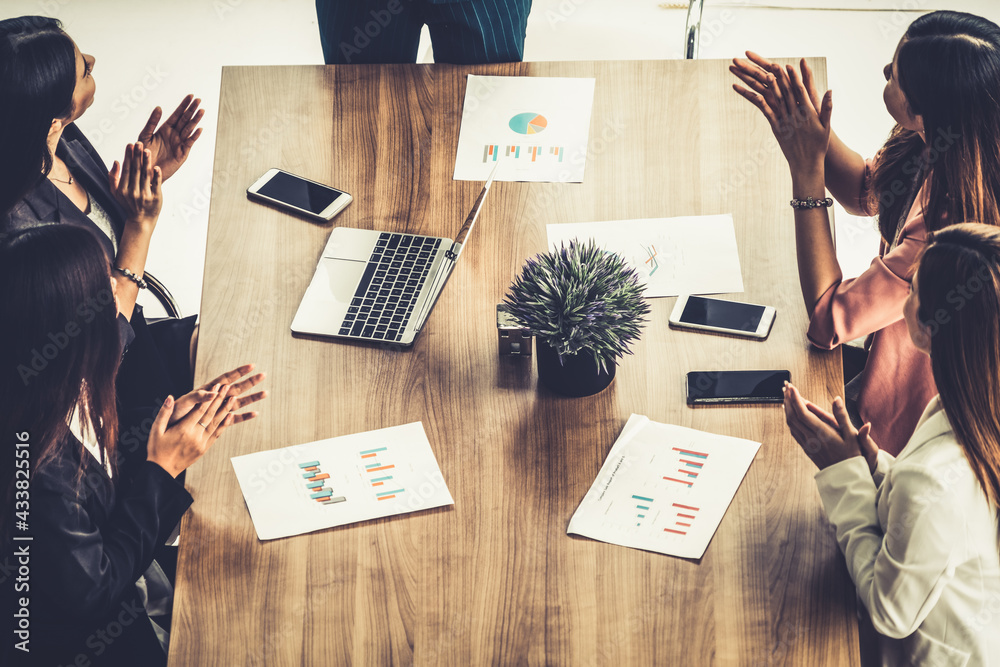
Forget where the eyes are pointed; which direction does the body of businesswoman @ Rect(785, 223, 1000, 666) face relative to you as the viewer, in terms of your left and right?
facing away from the viewer and to the left of the viewer

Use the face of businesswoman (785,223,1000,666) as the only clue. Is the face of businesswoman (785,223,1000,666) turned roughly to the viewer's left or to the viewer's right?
to the viewer's left

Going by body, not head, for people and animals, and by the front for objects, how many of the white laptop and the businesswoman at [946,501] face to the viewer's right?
0

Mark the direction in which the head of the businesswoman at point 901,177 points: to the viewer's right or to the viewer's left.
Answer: to the viewer's left

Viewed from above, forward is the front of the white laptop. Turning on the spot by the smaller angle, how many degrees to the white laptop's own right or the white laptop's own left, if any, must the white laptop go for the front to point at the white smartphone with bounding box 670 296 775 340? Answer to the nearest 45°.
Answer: approximately 180°

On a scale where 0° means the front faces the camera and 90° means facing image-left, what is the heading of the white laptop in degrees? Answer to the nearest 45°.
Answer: approximately 90°

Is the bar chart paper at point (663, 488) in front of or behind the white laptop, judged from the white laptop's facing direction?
behind

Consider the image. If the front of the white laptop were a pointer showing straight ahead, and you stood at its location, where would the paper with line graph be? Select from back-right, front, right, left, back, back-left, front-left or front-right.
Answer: back

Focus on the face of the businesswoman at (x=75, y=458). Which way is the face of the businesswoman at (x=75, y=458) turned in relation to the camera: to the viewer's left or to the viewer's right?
to the viewer's right
